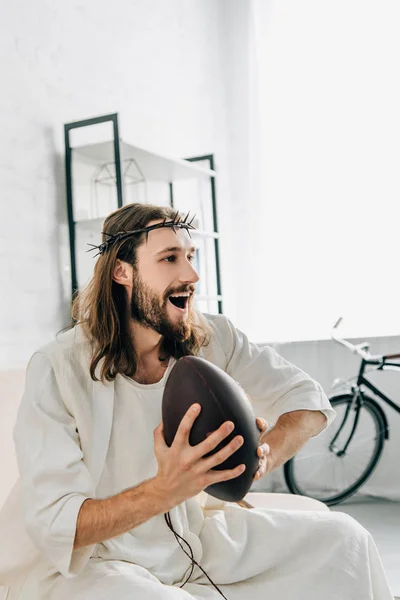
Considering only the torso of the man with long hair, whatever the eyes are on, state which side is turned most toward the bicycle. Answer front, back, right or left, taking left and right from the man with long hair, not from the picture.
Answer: left

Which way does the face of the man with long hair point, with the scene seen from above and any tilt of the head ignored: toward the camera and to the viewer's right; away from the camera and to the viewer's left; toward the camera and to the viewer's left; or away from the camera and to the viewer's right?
toward the camera and to the viewer's right

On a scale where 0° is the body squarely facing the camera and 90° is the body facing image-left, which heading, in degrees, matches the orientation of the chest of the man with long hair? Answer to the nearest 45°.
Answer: approximately 315°
